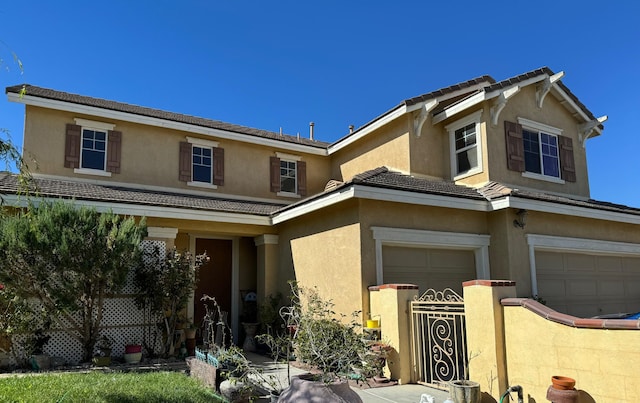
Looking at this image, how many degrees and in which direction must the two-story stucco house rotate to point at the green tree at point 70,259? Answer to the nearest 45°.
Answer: approximately 90° to its right

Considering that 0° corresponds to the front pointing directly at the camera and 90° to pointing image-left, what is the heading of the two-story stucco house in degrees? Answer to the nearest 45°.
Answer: approximately 315°

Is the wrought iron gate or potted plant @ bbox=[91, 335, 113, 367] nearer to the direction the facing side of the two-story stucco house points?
the wrought iron gate
